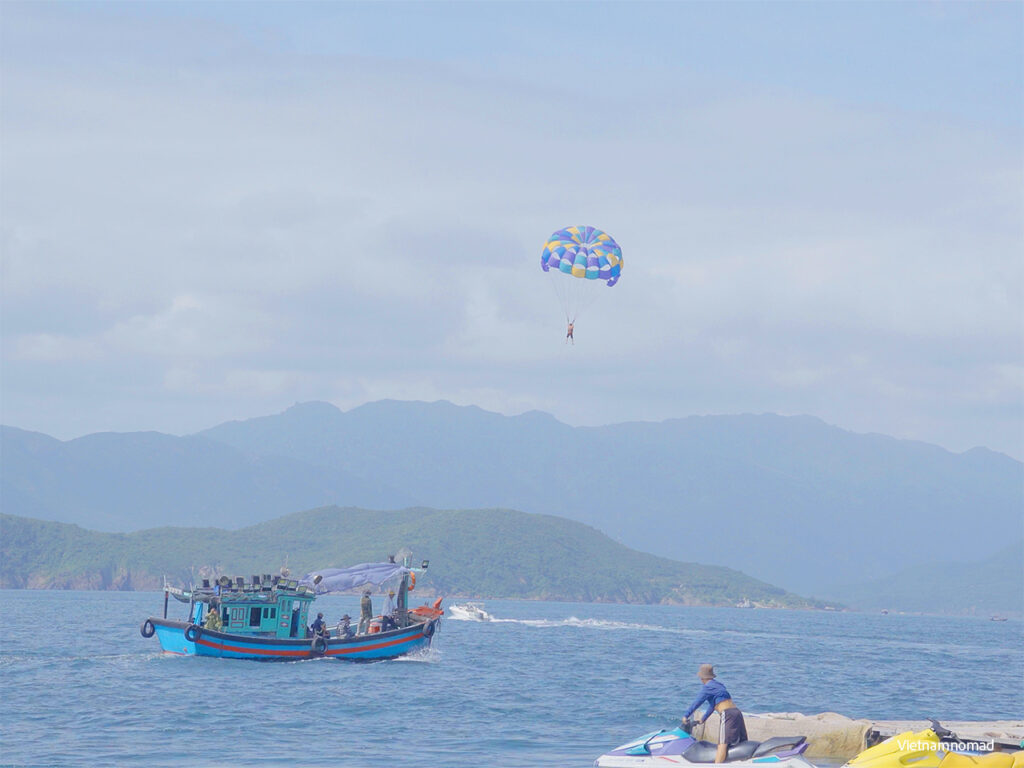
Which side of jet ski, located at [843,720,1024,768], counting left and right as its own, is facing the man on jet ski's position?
front

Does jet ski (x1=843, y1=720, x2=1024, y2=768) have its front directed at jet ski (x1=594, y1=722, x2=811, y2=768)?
yes

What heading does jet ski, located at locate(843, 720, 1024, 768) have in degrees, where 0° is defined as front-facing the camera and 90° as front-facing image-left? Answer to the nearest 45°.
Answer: approximately 90°

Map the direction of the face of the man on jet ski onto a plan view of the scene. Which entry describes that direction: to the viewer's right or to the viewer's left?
to the viewer's left

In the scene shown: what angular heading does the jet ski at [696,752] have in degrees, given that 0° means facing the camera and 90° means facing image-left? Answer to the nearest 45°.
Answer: approximately 90°

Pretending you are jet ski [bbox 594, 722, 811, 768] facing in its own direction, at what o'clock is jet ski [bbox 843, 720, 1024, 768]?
jet ski [bbox 843, 720, 1024, 768] is roughly at 6 o'clock from jet ski [bbox 594, 722, 811, 768].
